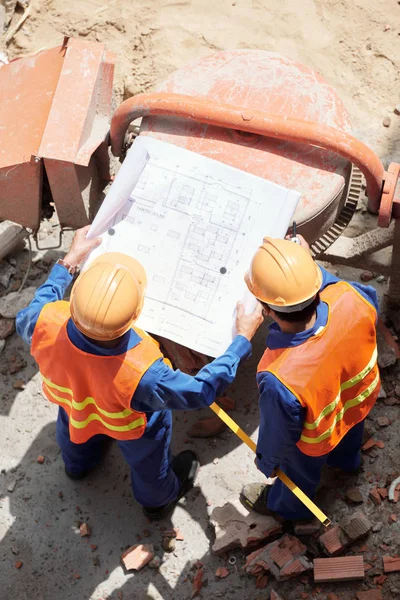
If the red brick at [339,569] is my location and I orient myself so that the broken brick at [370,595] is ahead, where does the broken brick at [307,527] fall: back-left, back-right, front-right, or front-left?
back-left

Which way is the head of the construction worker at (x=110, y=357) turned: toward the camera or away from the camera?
away from the camera

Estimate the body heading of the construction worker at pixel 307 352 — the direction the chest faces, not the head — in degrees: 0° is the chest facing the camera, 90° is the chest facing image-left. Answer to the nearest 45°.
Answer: approximately 135°

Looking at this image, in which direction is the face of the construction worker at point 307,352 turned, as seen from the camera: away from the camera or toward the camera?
away from the camera
